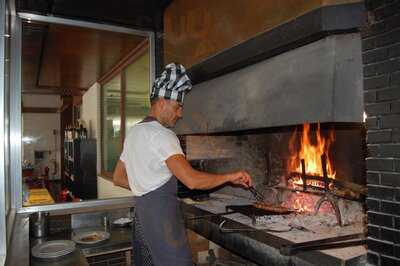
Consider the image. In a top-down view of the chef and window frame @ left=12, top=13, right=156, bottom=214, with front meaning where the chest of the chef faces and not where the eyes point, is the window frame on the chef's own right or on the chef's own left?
on the chef's own left

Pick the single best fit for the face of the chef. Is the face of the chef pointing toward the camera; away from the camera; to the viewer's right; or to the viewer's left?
to the viewer's right

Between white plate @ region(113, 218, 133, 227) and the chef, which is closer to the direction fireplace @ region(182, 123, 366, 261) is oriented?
the chef

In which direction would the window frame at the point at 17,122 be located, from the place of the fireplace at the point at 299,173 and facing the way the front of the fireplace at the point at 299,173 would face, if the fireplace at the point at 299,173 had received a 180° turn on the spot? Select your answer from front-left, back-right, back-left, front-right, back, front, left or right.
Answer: back-left

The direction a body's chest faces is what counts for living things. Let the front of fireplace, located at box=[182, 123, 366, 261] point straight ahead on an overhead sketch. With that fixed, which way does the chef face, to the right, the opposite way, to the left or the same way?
the opposite way

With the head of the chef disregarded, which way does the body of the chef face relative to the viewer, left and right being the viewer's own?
facing away from the viewer and to the right of the viewer

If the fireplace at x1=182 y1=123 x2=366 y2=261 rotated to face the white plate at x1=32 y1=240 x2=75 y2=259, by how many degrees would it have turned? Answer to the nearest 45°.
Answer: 0° — it already faces it

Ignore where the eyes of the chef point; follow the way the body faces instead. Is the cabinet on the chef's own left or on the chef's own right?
on the chef's own left

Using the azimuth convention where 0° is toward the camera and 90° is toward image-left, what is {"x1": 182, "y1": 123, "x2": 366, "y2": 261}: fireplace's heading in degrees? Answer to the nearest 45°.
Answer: approximately 45°

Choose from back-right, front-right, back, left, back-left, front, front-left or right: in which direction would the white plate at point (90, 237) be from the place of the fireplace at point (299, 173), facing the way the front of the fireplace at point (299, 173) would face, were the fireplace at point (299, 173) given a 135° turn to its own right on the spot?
left
